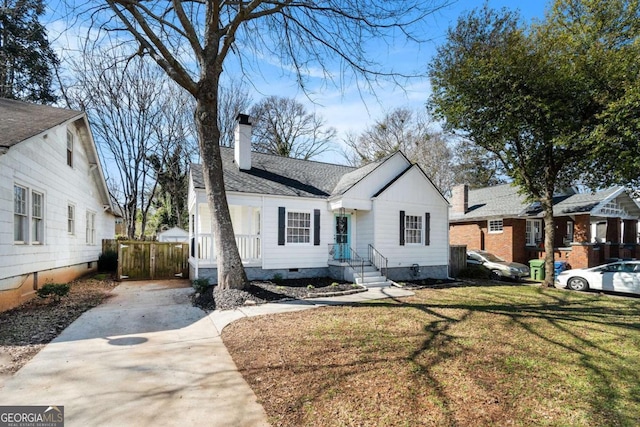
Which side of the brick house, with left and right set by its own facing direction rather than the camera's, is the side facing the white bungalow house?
right

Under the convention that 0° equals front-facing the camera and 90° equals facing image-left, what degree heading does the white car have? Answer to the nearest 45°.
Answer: approximately 90°

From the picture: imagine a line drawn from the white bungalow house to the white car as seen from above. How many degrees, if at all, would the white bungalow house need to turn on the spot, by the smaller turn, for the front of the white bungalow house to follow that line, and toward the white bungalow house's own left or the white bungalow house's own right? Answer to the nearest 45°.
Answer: approximately 90° to the white bungalow house's own left

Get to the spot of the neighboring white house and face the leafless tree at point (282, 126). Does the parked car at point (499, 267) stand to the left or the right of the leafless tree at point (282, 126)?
right

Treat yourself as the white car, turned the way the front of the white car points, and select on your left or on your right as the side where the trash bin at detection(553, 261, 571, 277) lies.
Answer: on your right

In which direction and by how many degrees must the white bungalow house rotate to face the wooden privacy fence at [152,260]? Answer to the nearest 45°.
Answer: approximately 90° to its right
